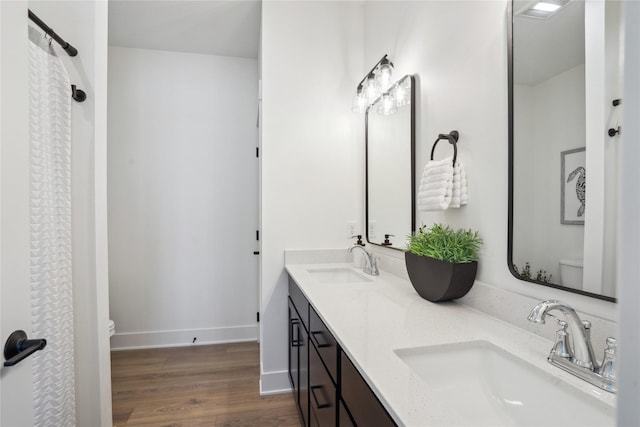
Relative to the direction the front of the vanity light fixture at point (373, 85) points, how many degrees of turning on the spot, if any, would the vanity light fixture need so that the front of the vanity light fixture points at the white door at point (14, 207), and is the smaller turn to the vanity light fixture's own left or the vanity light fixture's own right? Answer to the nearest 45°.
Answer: approximately 45° to the vanity light fixture's own left

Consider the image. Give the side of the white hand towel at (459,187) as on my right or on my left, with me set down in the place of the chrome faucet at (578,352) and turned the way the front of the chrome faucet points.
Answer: on my right

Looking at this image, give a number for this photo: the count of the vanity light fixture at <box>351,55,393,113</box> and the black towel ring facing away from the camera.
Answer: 0

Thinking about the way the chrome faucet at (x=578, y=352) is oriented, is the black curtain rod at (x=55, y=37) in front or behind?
in front

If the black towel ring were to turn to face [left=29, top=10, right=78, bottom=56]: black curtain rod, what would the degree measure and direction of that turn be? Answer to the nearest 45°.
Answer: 0° — it already faces it

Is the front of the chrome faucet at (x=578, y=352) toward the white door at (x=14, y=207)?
yes

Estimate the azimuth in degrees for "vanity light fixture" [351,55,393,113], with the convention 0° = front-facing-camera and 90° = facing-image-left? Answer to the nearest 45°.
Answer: approximately 90°

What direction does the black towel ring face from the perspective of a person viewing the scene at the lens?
facing the viewer and to the left of the viewer

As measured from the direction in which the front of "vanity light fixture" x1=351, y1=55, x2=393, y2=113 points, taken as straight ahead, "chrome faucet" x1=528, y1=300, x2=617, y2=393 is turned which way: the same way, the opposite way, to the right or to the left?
the same way

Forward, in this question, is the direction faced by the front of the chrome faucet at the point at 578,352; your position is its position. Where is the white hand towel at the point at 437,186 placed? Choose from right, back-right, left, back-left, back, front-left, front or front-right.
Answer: right

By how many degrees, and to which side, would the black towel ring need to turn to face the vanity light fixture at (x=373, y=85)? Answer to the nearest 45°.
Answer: approximately 90° to its right
